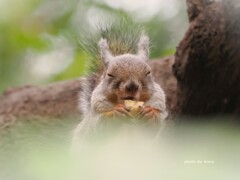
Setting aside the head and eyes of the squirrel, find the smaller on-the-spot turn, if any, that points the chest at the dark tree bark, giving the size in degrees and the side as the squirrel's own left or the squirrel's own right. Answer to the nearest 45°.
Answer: approximately 45° to the squirrel's own left

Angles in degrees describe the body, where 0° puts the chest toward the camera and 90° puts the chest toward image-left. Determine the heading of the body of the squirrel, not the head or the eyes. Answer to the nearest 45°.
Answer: approximately 0°
